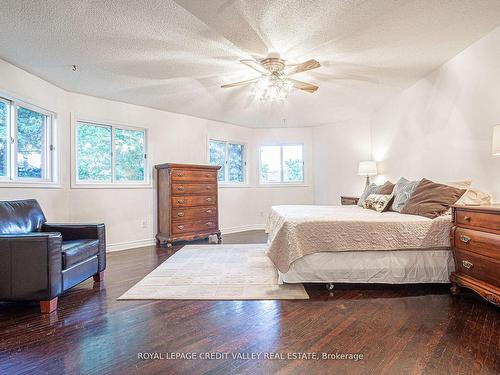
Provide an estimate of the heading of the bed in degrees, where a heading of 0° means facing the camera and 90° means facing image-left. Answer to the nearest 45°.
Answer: approximately 90°

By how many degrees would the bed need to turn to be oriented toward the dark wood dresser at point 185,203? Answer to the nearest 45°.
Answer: approximately 45° to its right

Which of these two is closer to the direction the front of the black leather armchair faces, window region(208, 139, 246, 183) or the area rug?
the area rug

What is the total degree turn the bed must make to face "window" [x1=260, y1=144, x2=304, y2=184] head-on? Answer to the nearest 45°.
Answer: approximately 45° to its right

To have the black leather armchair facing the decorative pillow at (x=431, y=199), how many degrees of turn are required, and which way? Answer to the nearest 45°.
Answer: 0° — it already faces it

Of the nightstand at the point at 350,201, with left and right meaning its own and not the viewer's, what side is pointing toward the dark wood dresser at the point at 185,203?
front

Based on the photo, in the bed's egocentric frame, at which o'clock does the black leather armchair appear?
The black leather armchair is roughly at 11 o'clock from the bed.

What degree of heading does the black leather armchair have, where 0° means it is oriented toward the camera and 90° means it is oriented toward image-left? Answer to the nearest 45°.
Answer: approximately 315°

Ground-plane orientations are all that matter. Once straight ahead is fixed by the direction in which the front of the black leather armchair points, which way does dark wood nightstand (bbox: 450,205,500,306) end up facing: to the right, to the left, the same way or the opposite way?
the opposite way

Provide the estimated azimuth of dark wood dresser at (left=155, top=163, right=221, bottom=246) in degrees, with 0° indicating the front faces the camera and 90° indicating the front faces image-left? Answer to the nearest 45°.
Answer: approximately 315°

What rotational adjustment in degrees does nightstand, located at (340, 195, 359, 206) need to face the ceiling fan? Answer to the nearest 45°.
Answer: approximately 45° to its left

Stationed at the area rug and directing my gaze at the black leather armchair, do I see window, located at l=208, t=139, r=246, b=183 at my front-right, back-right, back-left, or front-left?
back-right

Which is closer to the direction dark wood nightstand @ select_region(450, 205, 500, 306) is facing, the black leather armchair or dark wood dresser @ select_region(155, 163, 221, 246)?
the black leather armchair

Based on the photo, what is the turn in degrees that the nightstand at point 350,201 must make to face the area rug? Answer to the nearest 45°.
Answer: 0° — it already faces it

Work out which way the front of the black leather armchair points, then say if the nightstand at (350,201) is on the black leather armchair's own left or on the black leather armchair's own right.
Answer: on the black leather armchair's own left
